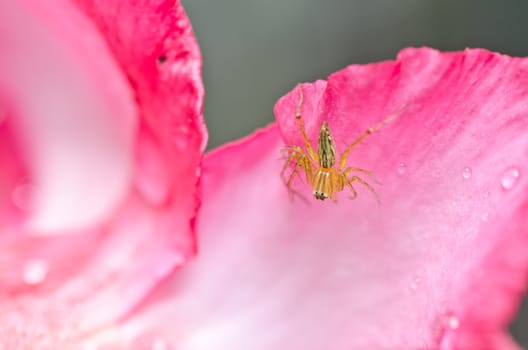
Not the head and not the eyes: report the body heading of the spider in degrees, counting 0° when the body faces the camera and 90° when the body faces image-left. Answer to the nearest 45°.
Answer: approximately 0°
